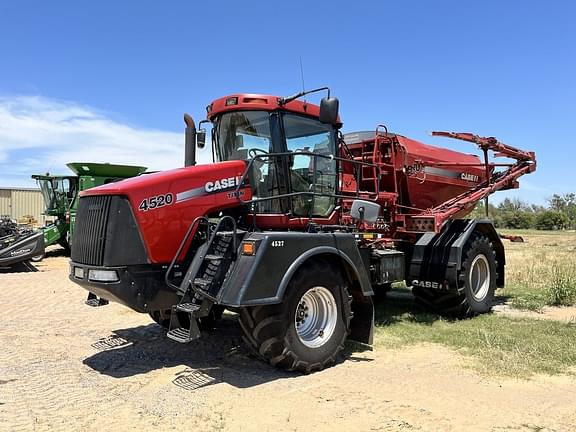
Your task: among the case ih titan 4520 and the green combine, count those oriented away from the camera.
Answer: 0

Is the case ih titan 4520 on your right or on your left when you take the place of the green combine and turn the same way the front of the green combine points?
on your left

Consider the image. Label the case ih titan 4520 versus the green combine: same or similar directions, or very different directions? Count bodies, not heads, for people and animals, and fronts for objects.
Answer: same or similar directions

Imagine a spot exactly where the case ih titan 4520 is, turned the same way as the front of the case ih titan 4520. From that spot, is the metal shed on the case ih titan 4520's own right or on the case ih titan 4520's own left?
on the case ih titan 4520's own right

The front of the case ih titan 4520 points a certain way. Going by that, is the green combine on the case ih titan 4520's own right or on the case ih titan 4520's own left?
on the case ih titan 4520's own right

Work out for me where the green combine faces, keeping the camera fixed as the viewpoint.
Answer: facing the viewer and to the left of the viewer
